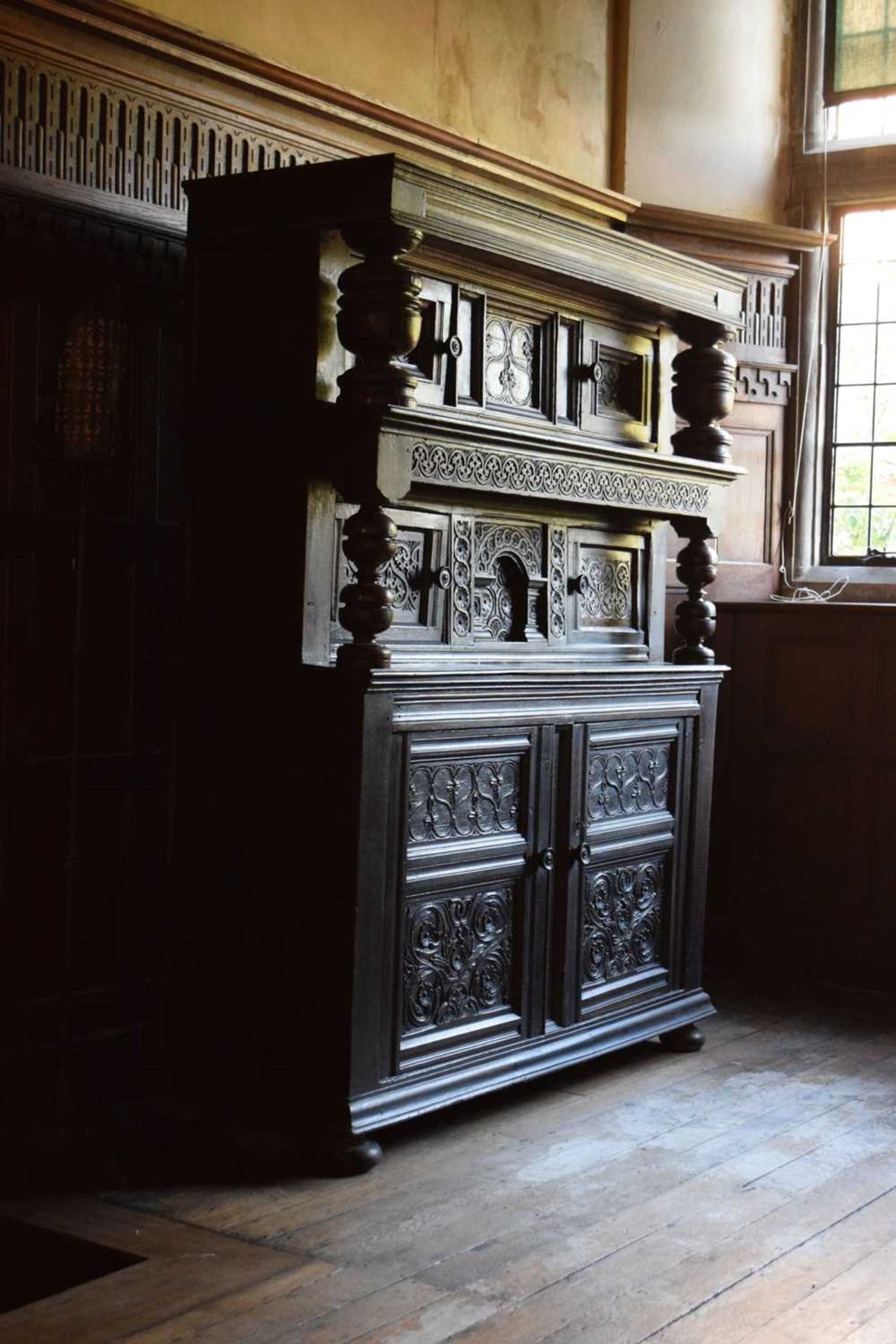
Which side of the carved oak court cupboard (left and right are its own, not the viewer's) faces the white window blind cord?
left

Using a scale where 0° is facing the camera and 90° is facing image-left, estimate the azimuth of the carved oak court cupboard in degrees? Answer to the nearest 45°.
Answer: approximately 315°
